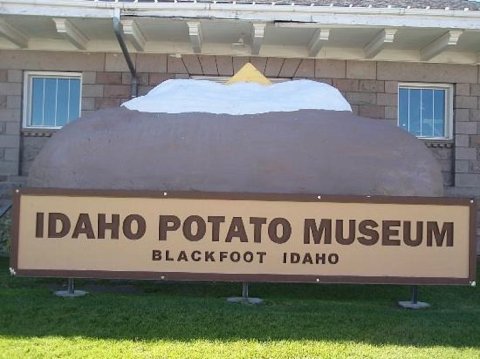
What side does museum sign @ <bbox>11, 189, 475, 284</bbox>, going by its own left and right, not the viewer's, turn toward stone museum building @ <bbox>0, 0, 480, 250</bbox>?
back

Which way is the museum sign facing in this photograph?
toward the camera
